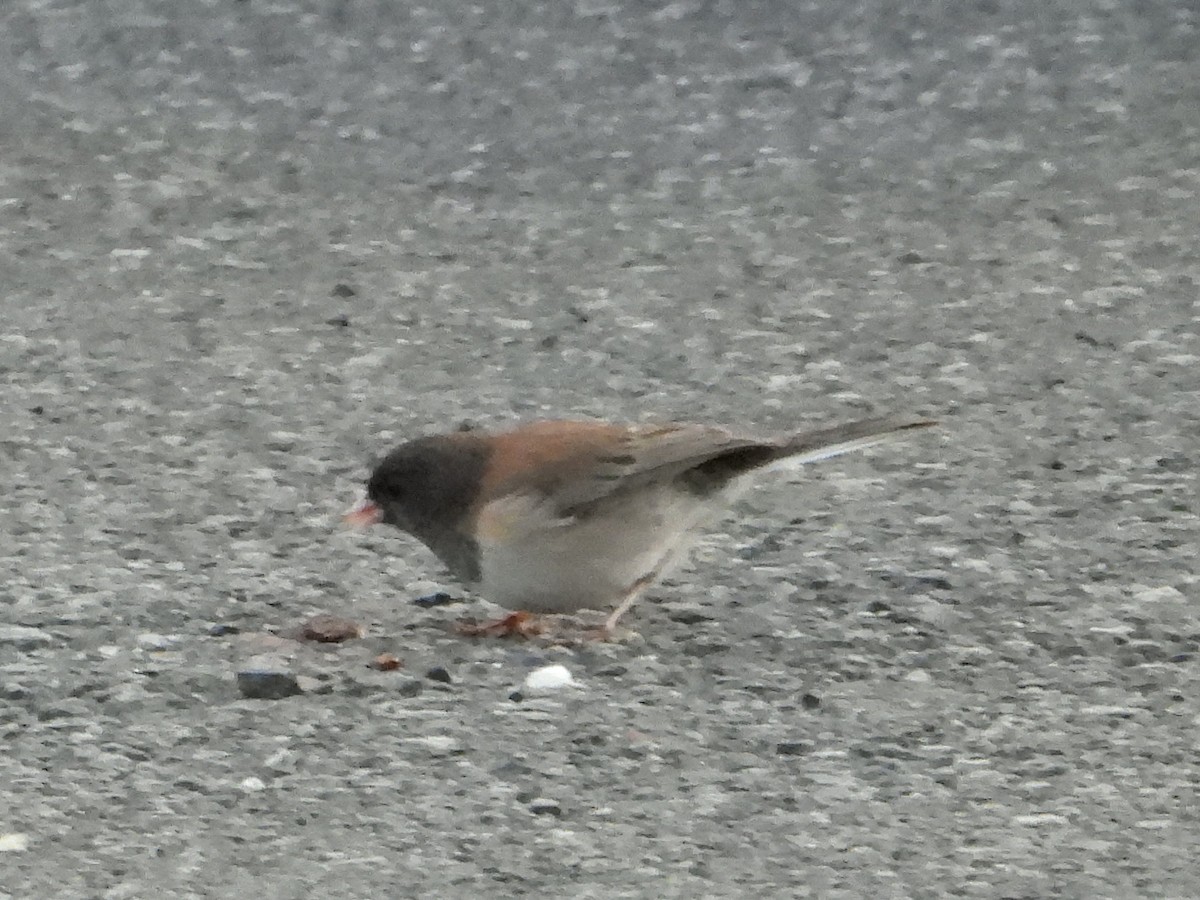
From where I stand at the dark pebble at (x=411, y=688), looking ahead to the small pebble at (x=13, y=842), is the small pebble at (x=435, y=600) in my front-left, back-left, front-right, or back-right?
back-right

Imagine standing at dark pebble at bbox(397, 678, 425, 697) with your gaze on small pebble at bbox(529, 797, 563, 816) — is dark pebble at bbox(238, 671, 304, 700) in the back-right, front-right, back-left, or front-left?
back-right

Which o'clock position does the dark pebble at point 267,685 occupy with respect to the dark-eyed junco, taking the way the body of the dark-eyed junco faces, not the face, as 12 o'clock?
The dark pebble is roughly at 11 o'clock from the dark-eyed junco.

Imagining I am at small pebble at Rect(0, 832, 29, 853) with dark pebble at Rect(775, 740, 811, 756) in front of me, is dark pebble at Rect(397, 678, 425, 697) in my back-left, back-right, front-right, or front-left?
front-left

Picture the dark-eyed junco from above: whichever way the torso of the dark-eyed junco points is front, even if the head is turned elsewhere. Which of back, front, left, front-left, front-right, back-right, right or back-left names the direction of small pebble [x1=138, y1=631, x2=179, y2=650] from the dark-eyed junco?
front

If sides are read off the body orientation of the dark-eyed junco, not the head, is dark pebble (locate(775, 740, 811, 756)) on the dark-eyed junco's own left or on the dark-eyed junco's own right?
on the dark-eyed junco's own left

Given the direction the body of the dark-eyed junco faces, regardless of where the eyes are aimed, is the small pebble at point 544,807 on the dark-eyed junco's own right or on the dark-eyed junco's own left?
on the dark-eyed junco's own left

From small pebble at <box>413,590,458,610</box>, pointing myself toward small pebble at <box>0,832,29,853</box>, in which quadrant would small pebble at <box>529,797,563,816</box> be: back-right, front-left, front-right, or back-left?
front-left

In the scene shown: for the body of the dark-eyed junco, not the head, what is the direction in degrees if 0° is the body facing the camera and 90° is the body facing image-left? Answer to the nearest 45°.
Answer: approximately 90°

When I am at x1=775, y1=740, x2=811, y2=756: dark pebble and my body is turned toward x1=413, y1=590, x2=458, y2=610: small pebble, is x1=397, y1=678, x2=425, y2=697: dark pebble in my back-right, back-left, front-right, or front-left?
front-left

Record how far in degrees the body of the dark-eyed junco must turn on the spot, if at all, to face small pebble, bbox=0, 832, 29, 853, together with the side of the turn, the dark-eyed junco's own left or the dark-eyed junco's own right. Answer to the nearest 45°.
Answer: approximately 45° to the dark-eyed junco's own left
